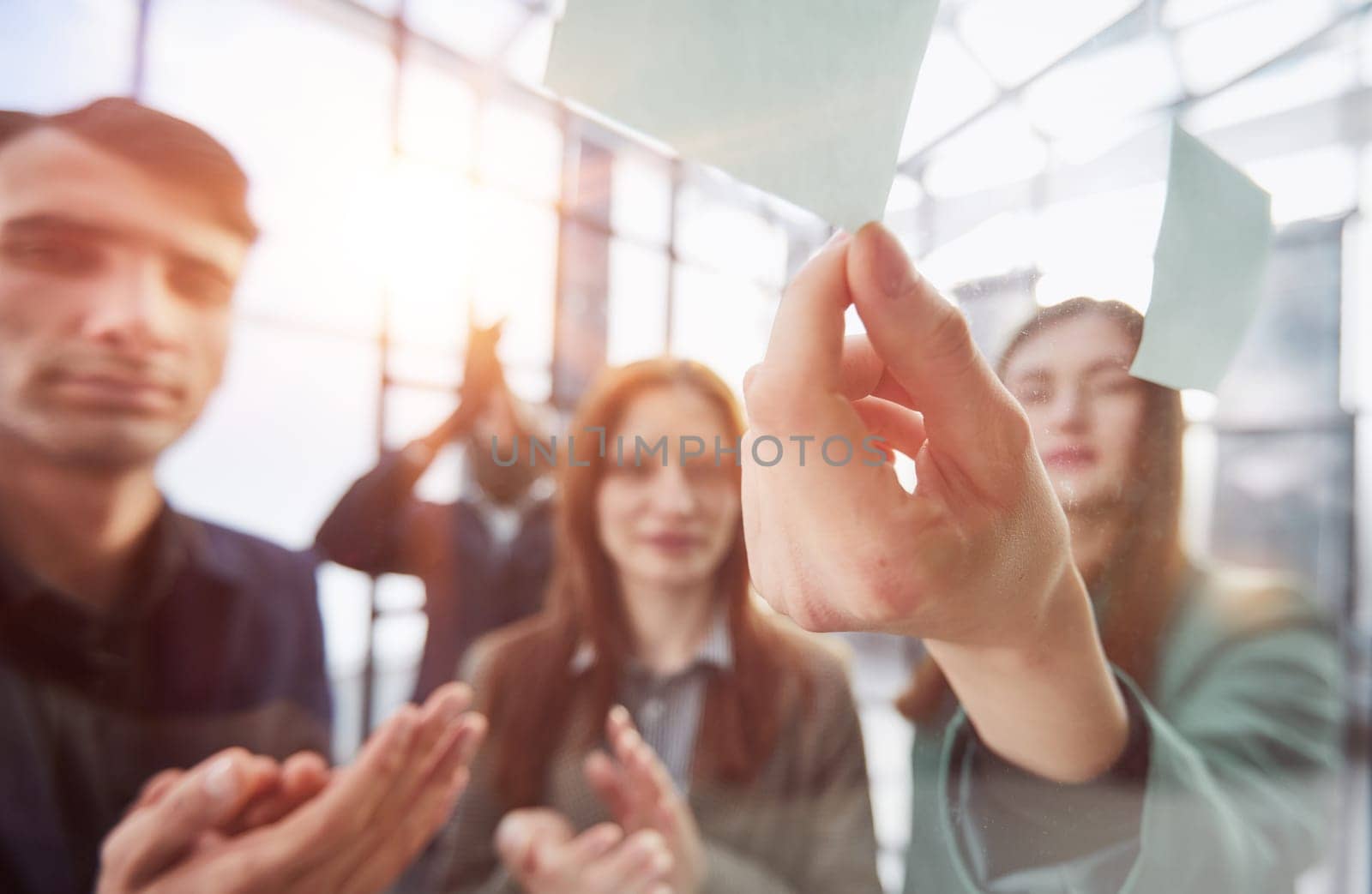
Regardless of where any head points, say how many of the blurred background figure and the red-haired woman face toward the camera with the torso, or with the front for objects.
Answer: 2

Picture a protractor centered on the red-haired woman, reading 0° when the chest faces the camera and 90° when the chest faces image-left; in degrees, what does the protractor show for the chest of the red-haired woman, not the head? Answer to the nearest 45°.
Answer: approximately 0°

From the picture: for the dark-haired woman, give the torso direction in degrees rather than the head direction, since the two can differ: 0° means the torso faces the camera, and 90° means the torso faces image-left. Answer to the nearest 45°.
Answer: approximately 45°
